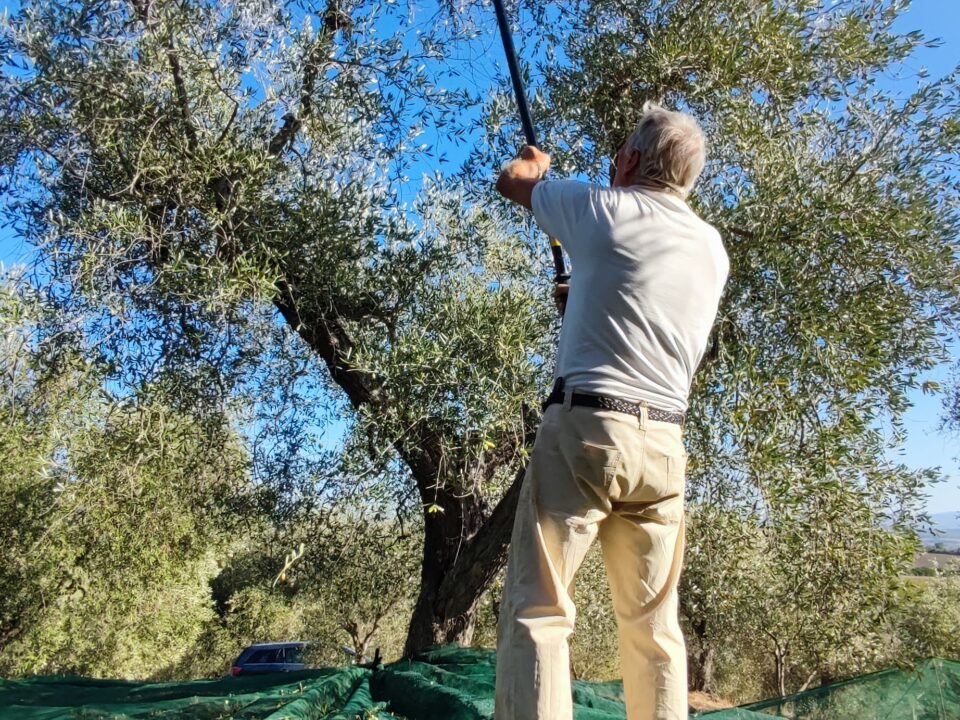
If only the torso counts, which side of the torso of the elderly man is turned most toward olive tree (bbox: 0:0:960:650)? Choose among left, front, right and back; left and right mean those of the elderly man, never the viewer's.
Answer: front

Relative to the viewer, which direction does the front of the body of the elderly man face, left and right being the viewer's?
facing away from the viewer and to the left of the viewer

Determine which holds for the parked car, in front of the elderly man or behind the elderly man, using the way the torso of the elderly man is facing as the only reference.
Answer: in front

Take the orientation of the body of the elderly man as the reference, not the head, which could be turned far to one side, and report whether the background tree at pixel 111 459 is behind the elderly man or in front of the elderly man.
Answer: in front
